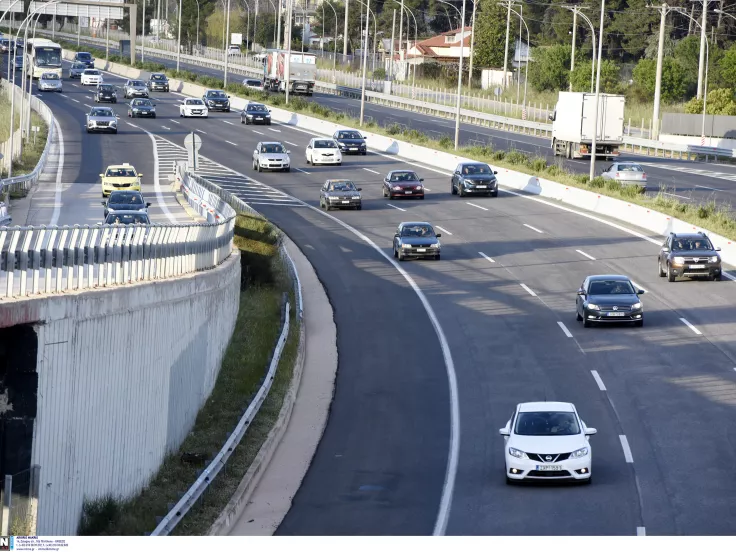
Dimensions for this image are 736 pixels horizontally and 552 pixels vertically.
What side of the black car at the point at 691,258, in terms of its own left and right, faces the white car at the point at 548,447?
front

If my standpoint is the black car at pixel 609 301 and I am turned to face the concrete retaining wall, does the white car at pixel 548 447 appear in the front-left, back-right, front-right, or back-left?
front-left

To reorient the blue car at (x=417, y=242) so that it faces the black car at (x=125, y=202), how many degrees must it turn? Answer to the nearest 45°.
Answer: approximately 90° to its right

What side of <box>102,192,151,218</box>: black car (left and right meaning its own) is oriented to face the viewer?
front

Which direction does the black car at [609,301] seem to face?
toward the camera

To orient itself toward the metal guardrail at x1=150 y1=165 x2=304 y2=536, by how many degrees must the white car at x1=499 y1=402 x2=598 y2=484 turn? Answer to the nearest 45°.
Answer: approximately 90° to its right

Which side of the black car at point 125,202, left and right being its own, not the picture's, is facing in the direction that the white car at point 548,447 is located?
front

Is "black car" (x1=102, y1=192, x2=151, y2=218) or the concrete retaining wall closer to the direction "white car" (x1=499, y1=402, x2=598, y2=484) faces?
the concrete retaining wall

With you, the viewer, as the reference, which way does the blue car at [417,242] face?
facing the viewer

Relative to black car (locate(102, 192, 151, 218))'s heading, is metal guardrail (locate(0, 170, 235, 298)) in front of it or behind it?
in front

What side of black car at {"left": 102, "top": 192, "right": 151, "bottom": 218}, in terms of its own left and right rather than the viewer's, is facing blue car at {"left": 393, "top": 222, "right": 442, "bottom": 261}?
left

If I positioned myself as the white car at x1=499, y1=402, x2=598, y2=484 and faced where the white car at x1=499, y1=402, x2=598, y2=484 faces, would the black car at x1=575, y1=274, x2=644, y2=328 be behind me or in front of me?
behind

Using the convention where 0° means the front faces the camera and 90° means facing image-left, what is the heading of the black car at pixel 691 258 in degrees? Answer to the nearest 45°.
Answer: approximately 0°
